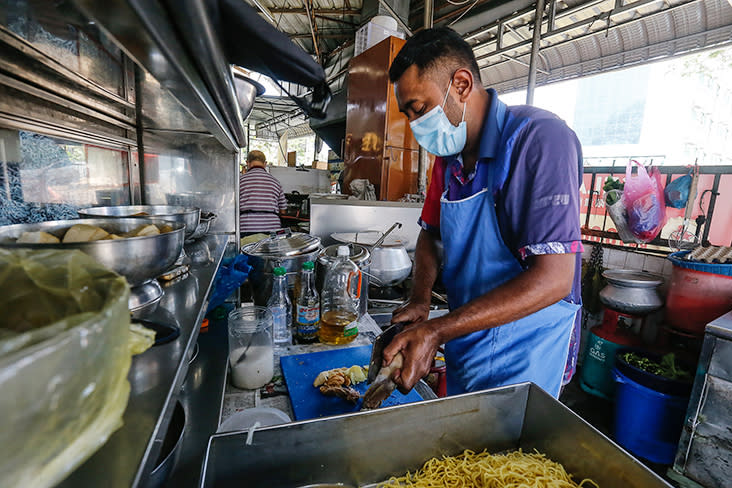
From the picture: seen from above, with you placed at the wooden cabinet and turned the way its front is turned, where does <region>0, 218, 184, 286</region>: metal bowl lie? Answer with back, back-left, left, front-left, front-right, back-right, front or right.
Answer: front-right

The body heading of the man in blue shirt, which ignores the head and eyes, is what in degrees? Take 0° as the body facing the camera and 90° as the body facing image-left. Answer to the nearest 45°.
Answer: approximately 45°

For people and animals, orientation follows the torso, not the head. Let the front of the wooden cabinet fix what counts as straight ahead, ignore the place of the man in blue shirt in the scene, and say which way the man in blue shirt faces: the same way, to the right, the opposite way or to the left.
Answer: to the right

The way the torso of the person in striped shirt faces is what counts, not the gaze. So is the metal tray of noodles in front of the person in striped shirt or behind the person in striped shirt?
behind

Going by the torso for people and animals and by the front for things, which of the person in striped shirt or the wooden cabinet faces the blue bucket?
the wooden cabinet

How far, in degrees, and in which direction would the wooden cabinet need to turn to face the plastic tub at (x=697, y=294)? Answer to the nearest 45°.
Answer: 0° — it already faces it

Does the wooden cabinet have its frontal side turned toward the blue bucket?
yes

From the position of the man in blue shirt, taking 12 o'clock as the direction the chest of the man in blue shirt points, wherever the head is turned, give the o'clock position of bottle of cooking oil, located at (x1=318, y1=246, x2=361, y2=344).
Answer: The bottle of cooking oil is roughly at 2 o'clock from the man in blue shirt.

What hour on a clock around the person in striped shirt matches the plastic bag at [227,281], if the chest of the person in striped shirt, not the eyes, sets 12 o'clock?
The plastic bag is roughly at 6 o'clock from the person in striped shirt.

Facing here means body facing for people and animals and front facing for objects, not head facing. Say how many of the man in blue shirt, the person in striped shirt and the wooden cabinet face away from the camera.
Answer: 1

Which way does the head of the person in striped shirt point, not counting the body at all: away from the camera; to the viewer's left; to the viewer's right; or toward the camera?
away from the camera

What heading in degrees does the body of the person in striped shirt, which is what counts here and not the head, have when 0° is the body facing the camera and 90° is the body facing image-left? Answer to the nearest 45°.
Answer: approximately 180°

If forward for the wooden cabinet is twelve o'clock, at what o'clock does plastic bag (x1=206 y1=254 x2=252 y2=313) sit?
The plastic bag is roughly at 2 o'clock from the wooden cabinet.

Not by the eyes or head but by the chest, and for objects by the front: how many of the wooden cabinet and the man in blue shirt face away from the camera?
0

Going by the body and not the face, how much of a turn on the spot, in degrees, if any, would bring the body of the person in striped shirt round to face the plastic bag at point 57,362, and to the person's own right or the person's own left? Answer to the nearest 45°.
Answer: approximately 180°

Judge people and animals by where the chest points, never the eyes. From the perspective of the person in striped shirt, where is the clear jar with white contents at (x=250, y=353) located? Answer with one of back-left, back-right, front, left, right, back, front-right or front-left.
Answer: back
